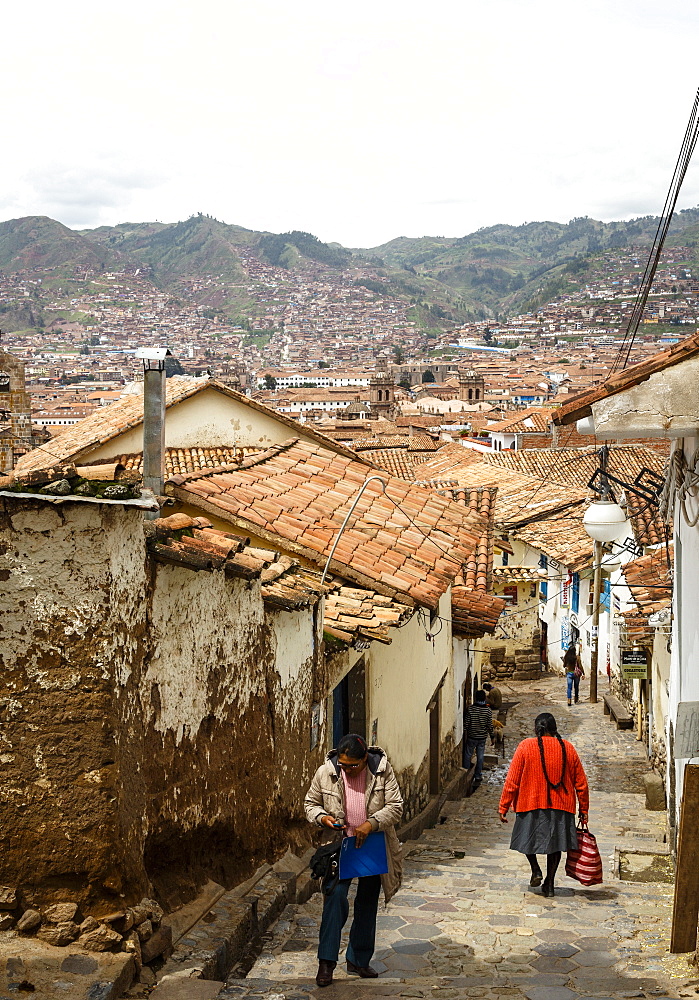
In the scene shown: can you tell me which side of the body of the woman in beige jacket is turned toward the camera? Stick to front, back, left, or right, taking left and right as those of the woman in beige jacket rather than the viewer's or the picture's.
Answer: front

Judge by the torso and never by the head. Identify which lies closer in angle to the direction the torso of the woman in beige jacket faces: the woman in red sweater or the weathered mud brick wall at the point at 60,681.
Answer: the weathered mud brick wall

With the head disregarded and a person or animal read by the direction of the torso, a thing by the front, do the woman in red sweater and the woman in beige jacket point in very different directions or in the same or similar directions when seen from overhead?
very different directions

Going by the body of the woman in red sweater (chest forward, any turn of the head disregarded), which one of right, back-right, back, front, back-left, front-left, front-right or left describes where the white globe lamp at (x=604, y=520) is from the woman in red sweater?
front

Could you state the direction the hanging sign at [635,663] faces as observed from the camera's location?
facing the viewer

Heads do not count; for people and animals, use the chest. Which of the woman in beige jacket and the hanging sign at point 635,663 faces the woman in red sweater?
the hanging sign

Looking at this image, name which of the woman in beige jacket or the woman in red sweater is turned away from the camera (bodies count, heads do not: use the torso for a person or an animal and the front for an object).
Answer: the woman in red sweater

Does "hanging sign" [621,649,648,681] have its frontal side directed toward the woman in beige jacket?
yes

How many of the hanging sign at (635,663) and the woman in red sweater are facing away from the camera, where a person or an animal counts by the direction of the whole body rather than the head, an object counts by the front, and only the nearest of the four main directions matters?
1

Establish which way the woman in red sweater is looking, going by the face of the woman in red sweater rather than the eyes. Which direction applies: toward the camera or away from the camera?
away from the camera

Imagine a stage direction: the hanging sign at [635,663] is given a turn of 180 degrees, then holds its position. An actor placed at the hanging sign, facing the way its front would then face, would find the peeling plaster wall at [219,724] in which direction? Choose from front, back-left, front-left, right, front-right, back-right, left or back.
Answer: back

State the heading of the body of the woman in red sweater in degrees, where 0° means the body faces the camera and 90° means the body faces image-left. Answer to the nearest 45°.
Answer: approximately 180°

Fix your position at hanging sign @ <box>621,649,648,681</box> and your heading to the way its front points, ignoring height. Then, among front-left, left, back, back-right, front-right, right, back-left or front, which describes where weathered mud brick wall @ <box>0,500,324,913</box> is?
front

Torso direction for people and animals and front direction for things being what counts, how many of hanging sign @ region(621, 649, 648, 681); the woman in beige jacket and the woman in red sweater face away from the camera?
1
